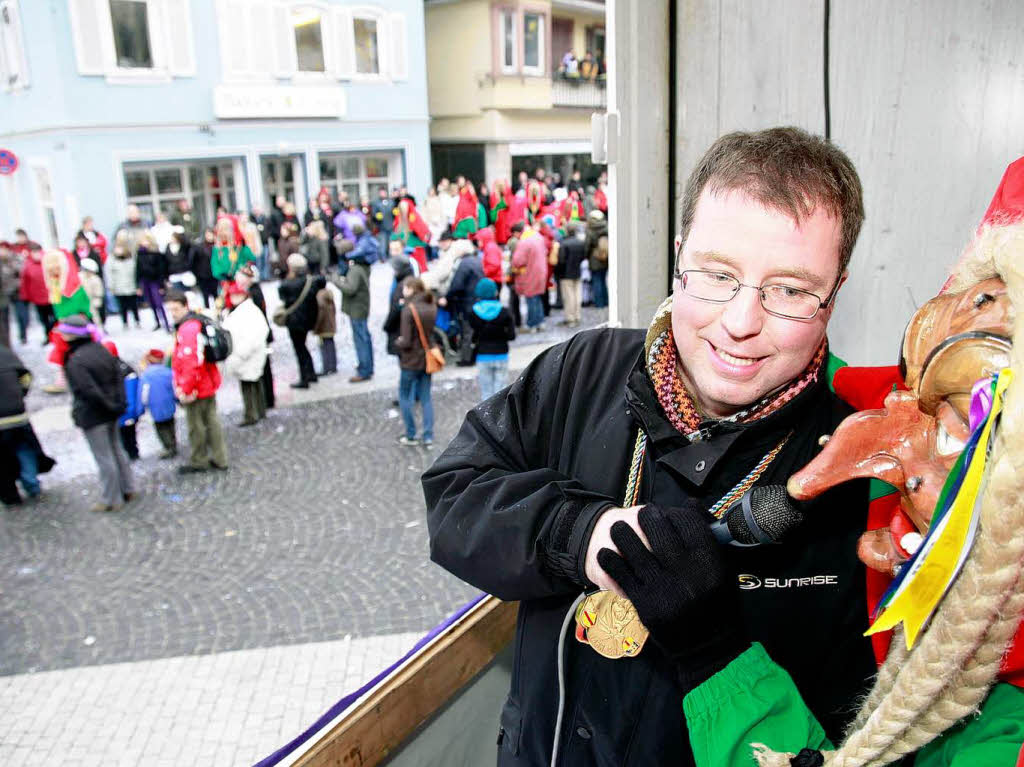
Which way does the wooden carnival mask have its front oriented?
to the viewer's left

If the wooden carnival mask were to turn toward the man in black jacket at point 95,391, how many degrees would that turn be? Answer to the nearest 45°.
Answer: approximately 45° to its right

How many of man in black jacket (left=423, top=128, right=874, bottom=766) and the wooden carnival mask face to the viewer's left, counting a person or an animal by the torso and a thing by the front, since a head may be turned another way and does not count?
1

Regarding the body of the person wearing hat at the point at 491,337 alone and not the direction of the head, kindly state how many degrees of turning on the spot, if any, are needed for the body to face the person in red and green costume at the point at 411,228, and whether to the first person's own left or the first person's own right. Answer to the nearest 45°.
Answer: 0° — they already face them

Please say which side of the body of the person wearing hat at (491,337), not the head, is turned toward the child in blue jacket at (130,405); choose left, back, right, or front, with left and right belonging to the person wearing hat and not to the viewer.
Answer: left

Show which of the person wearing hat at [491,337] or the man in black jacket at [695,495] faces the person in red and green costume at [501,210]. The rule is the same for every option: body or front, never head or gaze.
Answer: the person wearing hat

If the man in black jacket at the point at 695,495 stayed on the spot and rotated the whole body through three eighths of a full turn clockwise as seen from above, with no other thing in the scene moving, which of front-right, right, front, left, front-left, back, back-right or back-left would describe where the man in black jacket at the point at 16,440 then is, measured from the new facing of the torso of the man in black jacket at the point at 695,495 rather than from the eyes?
front

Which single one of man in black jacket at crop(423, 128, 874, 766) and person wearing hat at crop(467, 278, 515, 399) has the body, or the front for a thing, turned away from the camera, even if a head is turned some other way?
the person wearing hat

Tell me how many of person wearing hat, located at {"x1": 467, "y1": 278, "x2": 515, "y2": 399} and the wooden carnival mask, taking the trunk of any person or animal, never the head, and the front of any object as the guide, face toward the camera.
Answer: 0

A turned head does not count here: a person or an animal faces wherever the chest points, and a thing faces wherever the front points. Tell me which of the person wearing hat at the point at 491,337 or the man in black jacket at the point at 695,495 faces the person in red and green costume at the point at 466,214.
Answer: the person wearing hat

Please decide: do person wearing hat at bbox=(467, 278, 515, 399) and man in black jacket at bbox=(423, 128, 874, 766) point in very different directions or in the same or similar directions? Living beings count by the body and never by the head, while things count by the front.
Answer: very different directions

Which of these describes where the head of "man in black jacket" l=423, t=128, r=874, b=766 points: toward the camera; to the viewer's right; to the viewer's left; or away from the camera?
toward the camera

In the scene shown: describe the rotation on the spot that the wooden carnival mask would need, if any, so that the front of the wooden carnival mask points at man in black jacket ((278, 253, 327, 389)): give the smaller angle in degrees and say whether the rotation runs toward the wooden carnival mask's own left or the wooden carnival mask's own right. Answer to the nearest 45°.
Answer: approximately 45° to the wooden carnival mask's own right

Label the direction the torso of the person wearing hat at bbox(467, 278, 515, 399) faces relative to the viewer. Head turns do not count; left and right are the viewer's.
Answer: facing away from the viewer

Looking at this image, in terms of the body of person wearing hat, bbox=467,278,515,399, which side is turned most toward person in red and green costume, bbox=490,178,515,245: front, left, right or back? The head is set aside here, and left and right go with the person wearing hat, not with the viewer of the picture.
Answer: front

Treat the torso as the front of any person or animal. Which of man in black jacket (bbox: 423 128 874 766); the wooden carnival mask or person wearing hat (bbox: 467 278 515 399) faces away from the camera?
the person wearing hat

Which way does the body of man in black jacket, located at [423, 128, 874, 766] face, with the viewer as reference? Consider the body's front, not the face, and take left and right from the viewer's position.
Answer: facing the viewer

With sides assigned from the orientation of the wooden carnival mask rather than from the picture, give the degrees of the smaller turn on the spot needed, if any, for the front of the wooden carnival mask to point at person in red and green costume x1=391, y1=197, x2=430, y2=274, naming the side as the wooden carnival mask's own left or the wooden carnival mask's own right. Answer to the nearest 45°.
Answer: approximately 45° to the wooden carnival mask's own right

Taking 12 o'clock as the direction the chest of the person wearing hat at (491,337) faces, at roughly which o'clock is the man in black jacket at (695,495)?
The man in black jacket is roughly at 6 o'clock from the person wearing hat.

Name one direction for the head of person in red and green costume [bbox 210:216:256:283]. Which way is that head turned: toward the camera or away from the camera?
toward the camera
